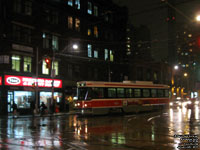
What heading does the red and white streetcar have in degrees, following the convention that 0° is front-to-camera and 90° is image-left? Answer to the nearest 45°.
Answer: approximately 45°
